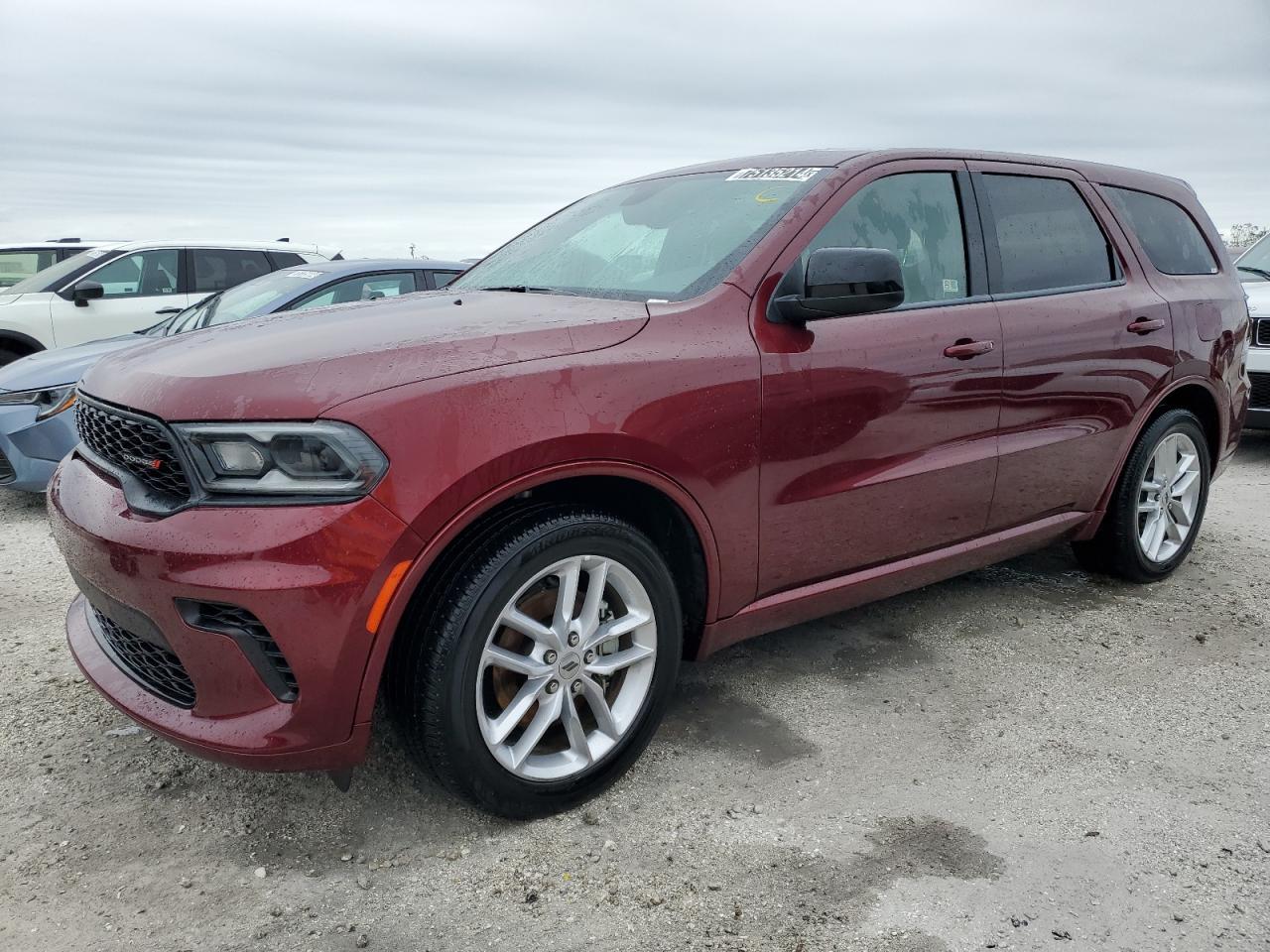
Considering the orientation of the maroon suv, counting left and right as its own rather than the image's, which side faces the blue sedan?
right

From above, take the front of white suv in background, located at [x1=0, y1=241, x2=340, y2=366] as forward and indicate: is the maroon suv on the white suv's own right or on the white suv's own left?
on the white suv's own left

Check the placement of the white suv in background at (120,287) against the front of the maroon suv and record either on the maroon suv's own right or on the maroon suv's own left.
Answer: on the maroon suv's own right

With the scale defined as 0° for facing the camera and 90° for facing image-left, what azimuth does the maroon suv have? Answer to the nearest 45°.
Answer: approximately 45°

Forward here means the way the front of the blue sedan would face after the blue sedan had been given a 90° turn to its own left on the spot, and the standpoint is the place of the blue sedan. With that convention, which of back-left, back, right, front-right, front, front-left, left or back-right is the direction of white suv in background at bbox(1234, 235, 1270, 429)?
front-left

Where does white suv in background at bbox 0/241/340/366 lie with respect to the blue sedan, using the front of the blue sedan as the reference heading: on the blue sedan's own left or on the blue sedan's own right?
on the blue sedan's own right

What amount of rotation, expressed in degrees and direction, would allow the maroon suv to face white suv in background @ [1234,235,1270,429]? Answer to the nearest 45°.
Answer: approximately 180°

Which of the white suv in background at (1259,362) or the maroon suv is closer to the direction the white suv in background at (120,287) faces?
the maroon suv
